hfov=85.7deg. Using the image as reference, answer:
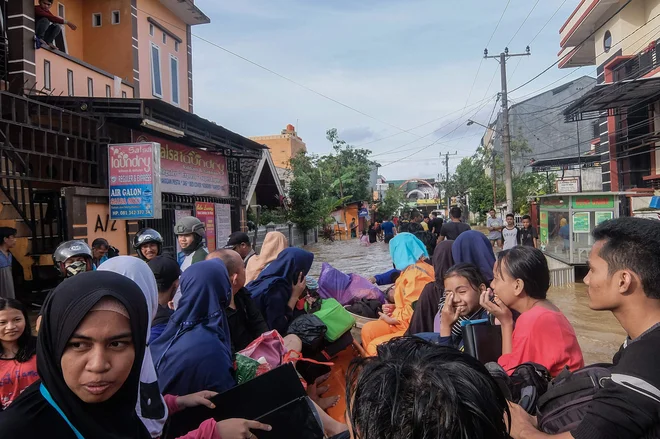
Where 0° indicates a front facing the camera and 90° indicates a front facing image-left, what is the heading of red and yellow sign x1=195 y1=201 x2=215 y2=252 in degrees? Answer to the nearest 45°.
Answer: approximately 0°

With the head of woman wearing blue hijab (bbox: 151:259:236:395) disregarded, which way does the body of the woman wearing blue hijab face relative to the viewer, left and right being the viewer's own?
facing away from the viewer and to the right of the viewer

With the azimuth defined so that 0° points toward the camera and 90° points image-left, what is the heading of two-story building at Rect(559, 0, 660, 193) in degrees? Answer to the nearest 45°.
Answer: approximately 45°

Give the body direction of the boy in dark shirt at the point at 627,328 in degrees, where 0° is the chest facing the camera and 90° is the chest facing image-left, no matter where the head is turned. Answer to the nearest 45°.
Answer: approximately 90°
